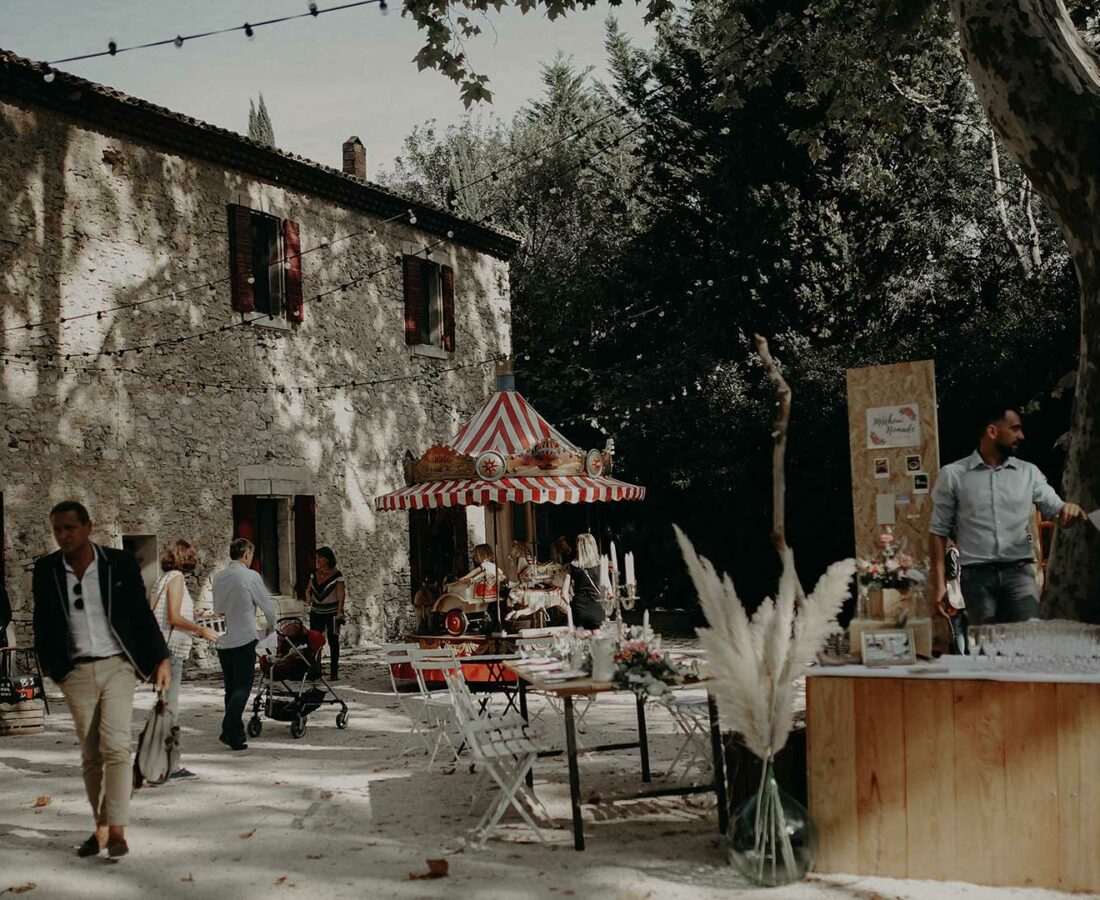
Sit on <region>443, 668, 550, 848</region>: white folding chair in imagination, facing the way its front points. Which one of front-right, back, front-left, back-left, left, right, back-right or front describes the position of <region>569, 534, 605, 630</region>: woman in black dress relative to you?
left

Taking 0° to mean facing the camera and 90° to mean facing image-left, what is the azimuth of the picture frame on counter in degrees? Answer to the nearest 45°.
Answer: approximately 0°

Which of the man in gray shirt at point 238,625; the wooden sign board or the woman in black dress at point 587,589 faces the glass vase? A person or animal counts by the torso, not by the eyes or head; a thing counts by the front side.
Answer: the wooden sign board

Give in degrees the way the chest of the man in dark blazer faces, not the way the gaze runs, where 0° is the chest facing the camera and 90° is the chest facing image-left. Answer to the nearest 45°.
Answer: approximately 0°

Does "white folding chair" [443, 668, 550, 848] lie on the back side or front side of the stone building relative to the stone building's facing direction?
on the front side

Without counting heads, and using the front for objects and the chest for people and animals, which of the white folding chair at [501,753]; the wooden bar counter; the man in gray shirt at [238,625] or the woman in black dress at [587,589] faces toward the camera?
the wooden bar counter

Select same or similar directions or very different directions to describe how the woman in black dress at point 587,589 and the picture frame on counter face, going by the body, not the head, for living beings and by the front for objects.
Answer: very different directions

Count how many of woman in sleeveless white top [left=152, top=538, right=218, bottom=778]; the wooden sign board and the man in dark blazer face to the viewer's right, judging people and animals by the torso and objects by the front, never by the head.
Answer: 1

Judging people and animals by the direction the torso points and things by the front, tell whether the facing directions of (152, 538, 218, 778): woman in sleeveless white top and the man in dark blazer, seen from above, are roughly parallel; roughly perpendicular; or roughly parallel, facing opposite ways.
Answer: roughly perpendicular

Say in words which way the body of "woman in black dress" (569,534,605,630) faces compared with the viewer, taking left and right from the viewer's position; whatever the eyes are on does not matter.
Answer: facing away from the viewer

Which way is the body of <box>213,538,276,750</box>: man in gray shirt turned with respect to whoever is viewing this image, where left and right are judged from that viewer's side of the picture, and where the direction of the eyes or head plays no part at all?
facing away from the viewer and to the right of the viewer

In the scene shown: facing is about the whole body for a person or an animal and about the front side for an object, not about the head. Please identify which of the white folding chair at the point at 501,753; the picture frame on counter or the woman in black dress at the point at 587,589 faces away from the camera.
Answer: the woman in black dress

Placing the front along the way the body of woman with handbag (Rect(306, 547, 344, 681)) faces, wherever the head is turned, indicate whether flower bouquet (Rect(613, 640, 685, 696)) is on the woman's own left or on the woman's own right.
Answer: on the woman's own left

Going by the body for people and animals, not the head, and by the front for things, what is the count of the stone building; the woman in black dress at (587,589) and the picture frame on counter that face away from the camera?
1

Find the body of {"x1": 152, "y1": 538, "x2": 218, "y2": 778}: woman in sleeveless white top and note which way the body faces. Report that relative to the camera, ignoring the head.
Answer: to the viewer's right

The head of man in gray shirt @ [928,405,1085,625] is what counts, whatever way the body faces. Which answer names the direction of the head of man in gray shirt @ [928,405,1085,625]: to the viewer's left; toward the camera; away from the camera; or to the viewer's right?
to the viewer's right
